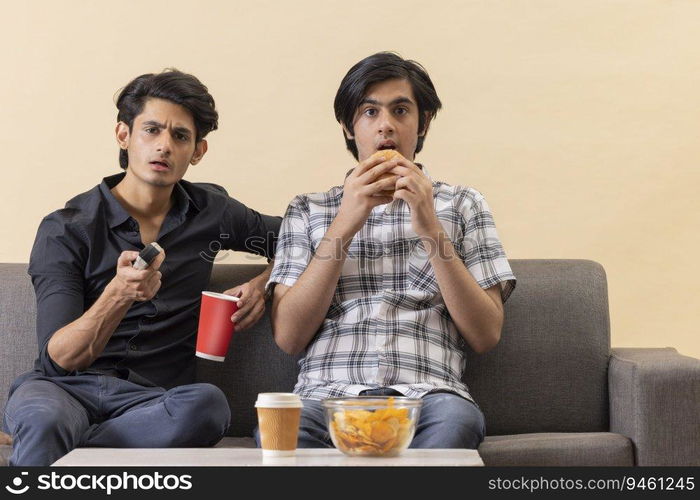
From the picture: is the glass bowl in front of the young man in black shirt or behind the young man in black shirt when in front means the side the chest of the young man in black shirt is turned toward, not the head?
in front

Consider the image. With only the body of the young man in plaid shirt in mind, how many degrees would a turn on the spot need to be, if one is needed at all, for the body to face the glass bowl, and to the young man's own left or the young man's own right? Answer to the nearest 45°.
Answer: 0° — they already face it

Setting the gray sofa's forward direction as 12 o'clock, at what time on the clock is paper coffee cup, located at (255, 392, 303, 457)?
The paper coffee cup is roughly at 1 o'clock from the gray sofa.

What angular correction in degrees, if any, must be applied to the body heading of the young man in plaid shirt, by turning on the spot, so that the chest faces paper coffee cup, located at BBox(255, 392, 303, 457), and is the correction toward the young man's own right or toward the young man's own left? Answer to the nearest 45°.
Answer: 0° — they already face it

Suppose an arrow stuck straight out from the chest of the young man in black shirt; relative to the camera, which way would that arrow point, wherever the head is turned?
toward the camera

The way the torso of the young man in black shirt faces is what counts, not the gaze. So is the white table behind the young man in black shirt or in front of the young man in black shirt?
in front

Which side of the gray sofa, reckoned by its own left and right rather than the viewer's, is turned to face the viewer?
front
